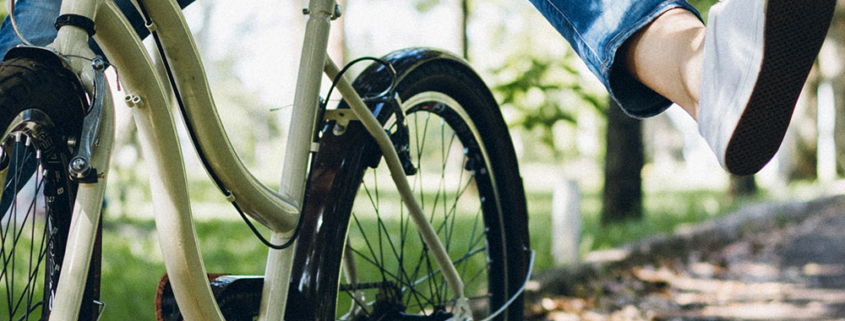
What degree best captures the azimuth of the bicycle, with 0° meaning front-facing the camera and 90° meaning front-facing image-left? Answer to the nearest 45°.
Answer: approximately 45°

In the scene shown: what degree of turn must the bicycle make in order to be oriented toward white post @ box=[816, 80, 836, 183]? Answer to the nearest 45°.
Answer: approximately 180°

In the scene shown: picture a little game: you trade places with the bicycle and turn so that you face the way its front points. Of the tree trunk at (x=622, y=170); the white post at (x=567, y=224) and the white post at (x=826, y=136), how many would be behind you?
3

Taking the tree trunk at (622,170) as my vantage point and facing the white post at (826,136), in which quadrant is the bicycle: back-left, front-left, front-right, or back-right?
back-right

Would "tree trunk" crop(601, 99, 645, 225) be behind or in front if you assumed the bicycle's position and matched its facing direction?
behind
